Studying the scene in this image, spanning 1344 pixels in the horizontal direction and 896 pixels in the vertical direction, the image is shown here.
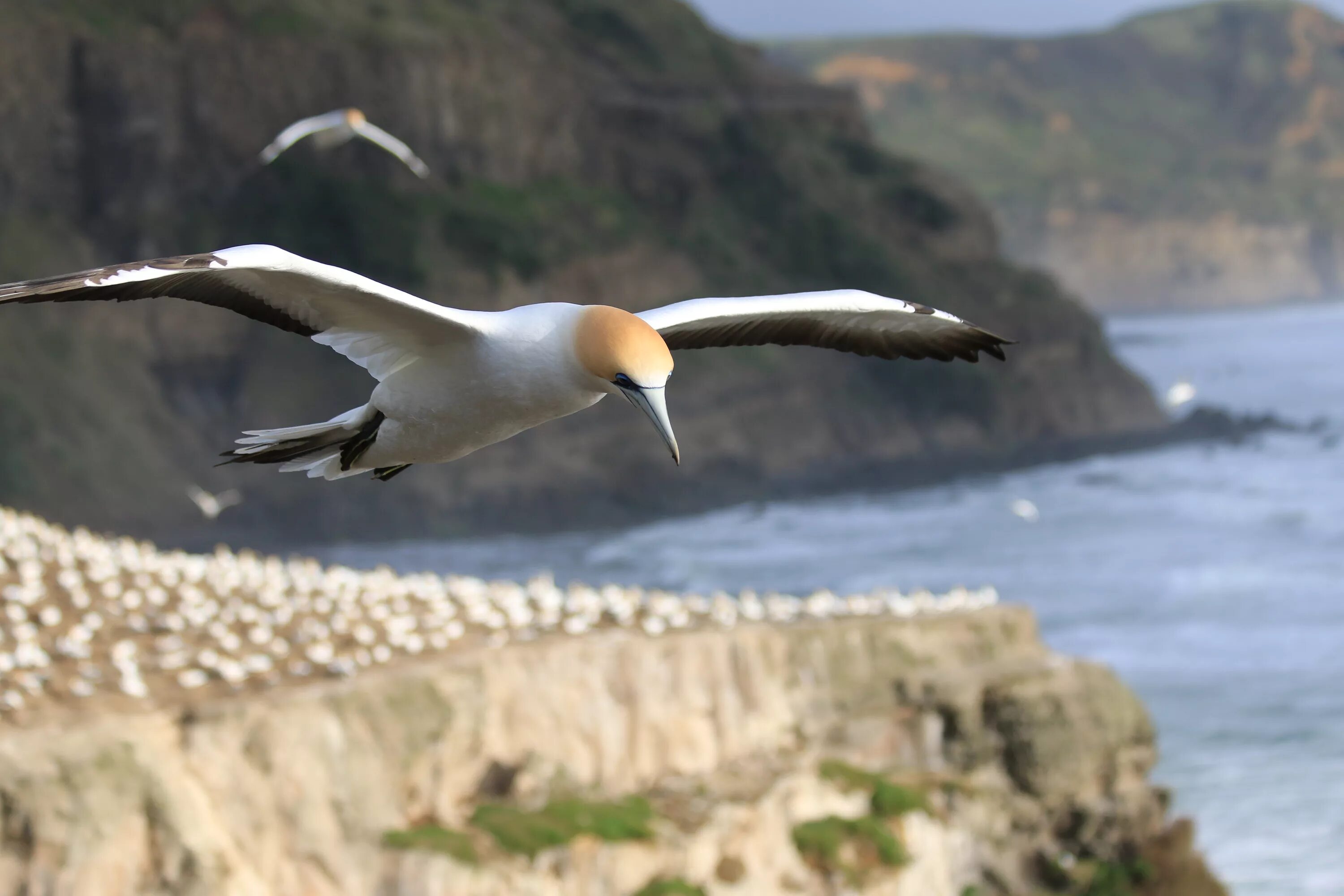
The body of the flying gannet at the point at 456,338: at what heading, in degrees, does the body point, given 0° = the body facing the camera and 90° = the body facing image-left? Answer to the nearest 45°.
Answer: approximately 315°
